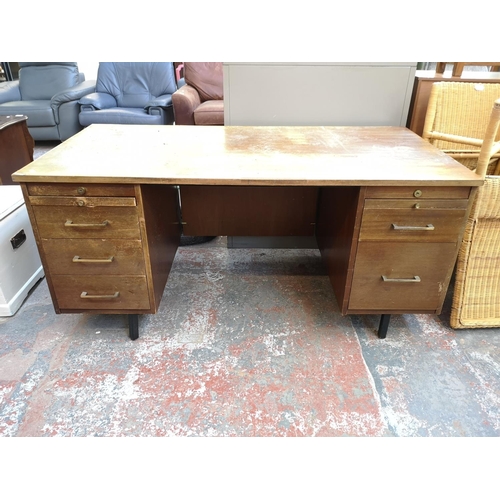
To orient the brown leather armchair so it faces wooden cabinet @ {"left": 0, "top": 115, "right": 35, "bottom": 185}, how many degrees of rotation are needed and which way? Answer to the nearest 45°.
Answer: approximately 45° to its right

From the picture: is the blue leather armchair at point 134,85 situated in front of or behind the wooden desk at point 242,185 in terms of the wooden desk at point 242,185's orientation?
behind

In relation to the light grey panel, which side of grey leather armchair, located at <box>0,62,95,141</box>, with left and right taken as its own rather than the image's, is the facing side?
left

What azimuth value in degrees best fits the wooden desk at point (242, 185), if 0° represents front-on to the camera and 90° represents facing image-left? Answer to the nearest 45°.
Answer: approximately 0°

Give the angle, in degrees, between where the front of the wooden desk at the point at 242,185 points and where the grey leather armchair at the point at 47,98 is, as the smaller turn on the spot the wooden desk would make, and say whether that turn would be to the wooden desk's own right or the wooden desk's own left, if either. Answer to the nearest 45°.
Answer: approximately 135° to the wooden desk's own right

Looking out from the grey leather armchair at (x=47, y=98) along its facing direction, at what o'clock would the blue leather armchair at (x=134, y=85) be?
the blue leather armchair at (x=134, y=85) is roughly at 8 o'clock from the grey leather armchair at (x=47, y=98).

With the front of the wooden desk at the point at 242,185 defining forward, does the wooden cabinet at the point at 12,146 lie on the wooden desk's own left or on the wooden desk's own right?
on the wooden desk's own right
